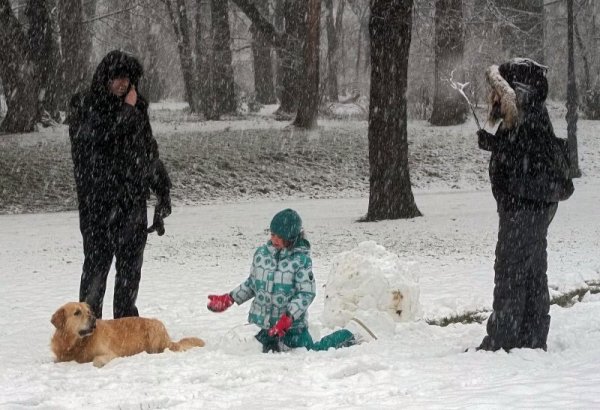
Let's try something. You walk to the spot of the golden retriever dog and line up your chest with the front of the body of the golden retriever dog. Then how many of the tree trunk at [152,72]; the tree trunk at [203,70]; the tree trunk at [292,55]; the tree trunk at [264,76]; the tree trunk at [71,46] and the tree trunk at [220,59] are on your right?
6

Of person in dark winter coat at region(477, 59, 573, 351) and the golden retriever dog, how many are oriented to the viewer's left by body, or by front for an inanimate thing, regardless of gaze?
2

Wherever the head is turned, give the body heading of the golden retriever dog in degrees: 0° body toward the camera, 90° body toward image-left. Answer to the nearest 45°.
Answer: approximately 90°

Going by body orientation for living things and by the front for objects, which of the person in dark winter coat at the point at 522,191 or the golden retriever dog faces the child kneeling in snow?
the person in dark winter coat

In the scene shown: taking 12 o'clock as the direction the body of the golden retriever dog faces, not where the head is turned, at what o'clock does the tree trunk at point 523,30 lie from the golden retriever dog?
The tree trunk is roughly at 4 o'clock from the golden retriever dog.

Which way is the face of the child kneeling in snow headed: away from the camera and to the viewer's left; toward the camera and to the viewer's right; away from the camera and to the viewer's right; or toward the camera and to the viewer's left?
toward the camera and to the viewer's left

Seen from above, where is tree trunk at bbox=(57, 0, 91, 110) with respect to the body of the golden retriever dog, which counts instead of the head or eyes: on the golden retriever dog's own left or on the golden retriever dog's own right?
on the golden retriever dog's own right

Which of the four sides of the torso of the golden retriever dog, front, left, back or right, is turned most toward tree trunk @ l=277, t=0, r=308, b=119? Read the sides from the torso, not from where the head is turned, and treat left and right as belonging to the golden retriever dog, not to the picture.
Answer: right

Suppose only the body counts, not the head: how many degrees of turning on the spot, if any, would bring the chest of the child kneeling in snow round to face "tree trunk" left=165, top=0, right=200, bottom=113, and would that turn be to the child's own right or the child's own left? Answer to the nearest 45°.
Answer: approximately 135° to the child's own right

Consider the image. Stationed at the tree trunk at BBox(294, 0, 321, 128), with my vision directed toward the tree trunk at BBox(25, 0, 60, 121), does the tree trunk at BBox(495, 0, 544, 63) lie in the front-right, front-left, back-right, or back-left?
back-right

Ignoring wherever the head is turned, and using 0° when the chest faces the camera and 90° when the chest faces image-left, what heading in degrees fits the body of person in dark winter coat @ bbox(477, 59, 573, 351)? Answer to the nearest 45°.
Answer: approximately 90°

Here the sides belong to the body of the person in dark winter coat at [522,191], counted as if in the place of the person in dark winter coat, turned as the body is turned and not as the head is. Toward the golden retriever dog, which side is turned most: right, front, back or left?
front

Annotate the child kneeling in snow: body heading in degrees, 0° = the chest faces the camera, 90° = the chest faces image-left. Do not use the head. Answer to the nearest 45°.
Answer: approximately 45°

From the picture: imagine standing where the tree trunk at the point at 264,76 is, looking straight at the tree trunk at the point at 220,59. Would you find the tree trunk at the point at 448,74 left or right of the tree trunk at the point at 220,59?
left

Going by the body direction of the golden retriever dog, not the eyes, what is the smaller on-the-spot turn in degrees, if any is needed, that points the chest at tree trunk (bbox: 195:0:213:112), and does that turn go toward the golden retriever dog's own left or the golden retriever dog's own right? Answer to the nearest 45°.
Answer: approximately 90° to the golden retriever dog's own right
